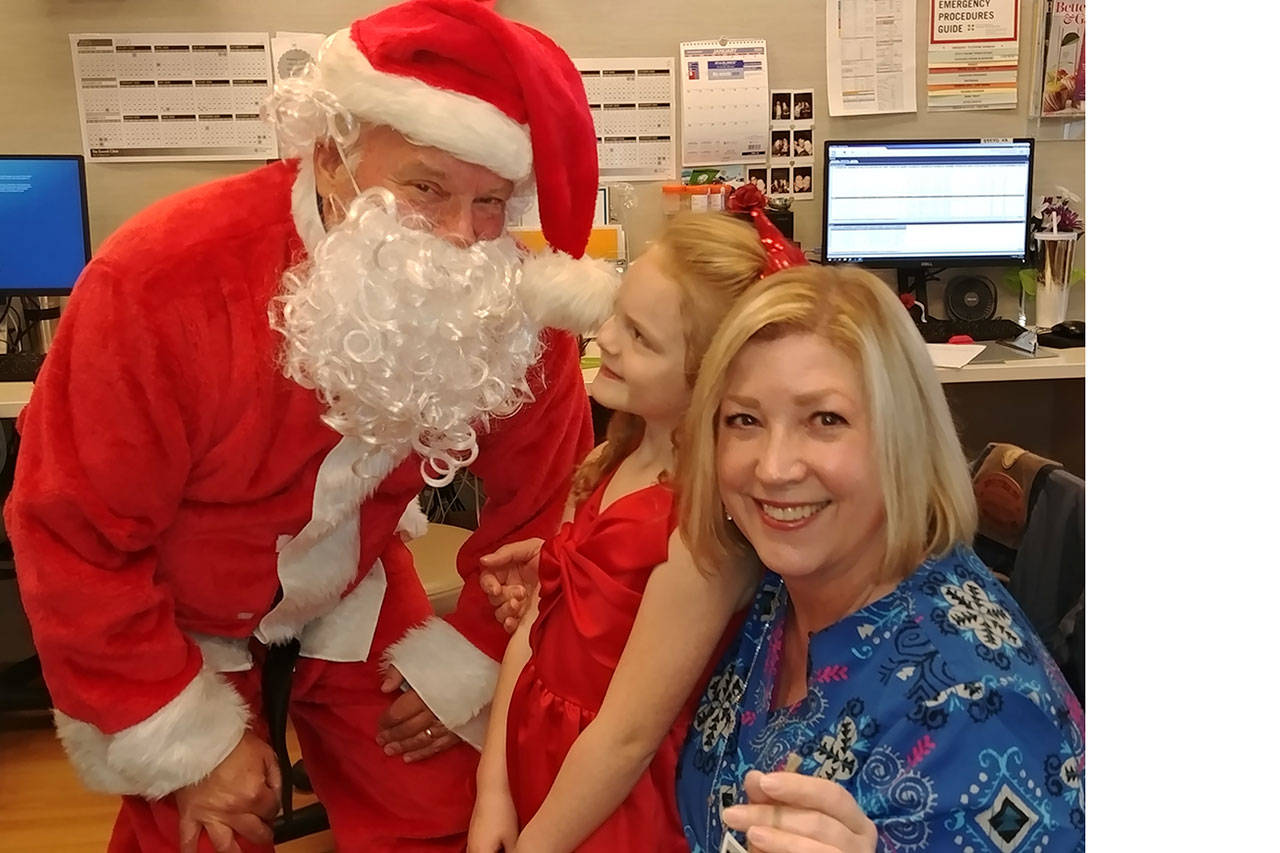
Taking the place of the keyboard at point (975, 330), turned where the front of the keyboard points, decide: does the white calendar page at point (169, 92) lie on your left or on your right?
on your right

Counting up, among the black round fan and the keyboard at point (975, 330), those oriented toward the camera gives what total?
2

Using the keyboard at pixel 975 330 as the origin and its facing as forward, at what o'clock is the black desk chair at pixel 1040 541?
The black desk chair is roughly at 12 o'clock from the keyboard.

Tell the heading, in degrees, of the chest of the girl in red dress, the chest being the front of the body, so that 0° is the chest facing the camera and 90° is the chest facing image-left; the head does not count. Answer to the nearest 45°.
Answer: approximately 45°

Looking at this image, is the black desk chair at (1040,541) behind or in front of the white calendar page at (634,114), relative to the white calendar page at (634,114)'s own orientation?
in front

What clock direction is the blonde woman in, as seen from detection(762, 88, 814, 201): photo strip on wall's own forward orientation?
The blonde woman is roughly at 12 o'clock from the photo strip on wall.
